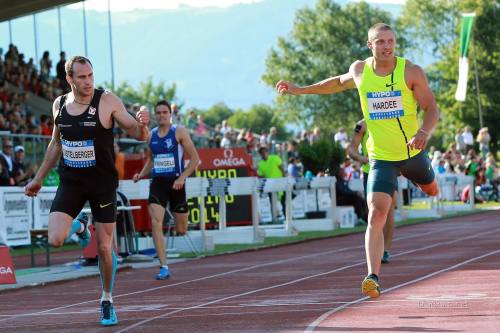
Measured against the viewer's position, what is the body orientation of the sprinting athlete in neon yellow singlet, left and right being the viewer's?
facing the viewer

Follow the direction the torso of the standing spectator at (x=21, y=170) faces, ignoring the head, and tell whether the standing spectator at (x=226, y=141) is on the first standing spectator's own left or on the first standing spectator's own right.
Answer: on the first standing spectator's own left

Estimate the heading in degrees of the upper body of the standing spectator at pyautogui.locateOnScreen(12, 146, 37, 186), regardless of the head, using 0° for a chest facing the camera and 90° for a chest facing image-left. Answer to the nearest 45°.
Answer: approximately 315°

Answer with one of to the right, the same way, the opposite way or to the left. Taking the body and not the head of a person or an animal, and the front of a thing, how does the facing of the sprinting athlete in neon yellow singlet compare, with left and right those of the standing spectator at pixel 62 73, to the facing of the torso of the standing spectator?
to the right

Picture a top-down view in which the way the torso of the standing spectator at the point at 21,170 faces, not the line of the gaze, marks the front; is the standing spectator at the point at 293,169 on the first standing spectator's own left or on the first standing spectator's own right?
on the first standing spectator's own left

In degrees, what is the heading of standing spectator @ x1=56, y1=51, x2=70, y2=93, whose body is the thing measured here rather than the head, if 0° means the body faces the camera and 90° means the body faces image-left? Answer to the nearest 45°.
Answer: approximately 270°

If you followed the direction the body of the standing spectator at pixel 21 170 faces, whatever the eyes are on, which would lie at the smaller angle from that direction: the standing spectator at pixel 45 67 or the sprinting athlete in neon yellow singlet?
the sprinting athlete in neon yellow singlet

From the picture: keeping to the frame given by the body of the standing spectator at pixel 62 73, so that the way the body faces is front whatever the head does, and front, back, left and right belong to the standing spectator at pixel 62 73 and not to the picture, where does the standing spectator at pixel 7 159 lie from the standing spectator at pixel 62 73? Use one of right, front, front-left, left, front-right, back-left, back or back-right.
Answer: right
